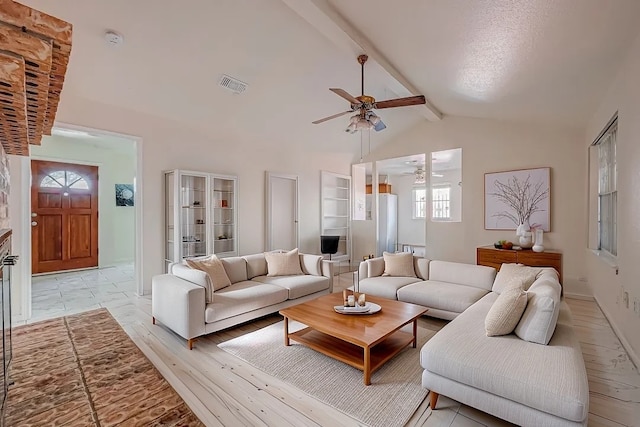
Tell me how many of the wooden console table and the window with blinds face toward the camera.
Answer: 1

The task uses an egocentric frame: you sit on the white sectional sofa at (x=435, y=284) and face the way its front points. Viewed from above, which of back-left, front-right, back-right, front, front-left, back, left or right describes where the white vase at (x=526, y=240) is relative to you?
back

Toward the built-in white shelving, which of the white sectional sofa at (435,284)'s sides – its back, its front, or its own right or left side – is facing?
right

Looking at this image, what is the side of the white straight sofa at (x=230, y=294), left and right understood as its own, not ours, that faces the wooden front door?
back

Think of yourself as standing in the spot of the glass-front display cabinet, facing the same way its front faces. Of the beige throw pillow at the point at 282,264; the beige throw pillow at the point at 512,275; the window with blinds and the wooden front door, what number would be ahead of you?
3

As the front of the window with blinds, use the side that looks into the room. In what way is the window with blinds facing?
to the viewer's left

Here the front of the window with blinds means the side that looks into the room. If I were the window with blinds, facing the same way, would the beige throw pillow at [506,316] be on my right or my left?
on my left

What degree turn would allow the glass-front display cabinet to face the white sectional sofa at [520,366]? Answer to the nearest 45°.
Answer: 0° — it already faces it
